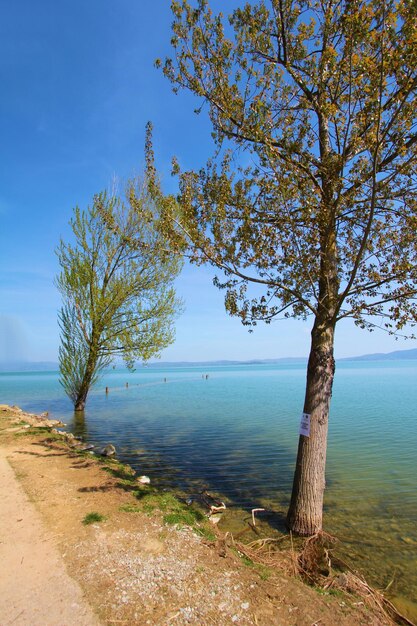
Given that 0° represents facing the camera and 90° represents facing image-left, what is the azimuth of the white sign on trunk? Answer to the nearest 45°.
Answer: approximately 0°
